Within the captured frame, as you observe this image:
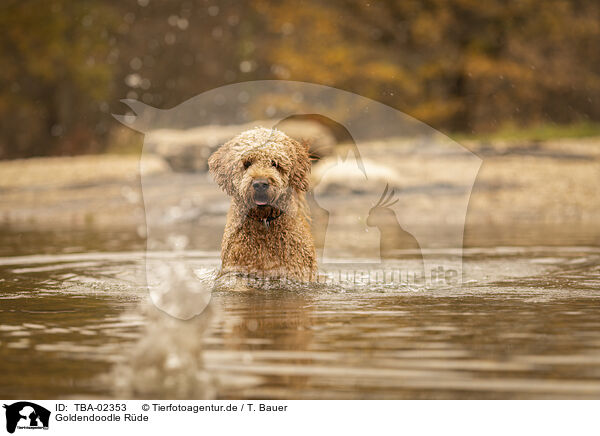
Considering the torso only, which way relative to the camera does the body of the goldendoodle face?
toward the camera

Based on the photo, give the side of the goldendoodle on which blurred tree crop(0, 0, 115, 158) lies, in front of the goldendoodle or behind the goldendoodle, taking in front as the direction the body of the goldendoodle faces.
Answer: behind

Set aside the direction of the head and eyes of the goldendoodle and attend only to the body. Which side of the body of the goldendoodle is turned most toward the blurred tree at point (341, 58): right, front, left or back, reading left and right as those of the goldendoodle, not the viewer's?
back
